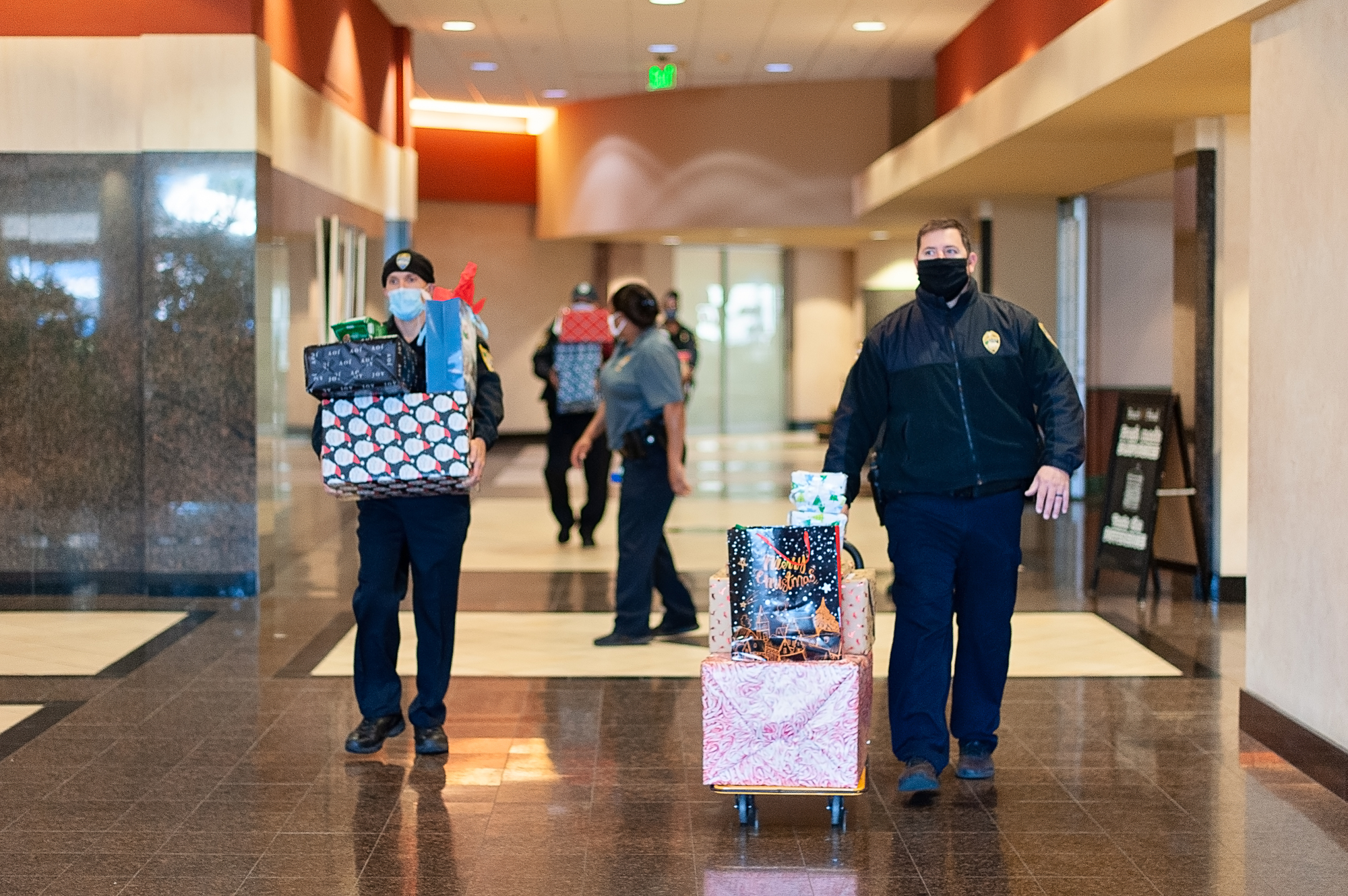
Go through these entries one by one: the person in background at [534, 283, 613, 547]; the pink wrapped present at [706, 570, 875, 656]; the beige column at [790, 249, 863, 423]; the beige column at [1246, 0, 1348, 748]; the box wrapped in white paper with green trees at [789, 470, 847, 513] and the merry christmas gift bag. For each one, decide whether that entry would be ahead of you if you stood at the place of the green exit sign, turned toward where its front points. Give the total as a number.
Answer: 5

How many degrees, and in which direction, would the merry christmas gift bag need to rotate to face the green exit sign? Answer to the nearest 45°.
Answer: approximately 180°

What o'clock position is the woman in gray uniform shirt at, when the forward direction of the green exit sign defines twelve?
The woman in gray uniform shirt is roughly at 12 o'clock from the green exit sign.

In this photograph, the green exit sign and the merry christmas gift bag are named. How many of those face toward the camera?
2

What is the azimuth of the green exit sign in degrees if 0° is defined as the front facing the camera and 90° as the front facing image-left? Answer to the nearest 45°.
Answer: approximately 0°

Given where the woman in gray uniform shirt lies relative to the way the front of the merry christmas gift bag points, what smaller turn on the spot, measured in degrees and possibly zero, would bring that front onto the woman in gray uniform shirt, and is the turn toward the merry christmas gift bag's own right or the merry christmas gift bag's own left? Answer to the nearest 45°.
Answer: approximately 180°

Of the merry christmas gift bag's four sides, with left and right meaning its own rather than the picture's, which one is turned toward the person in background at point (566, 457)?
back
